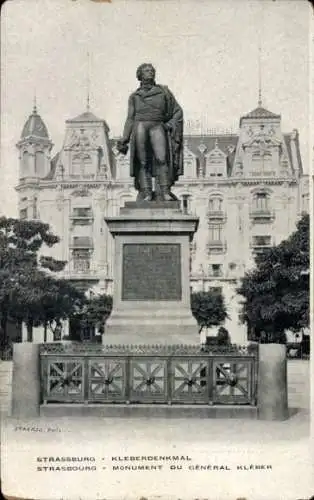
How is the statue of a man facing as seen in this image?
toward the camera

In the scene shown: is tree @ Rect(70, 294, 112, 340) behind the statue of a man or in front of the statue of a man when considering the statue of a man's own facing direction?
behind

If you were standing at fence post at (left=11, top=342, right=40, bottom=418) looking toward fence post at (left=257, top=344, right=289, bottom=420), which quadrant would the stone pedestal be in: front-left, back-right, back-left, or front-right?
front-left

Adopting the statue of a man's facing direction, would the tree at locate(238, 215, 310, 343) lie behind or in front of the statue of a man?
behind

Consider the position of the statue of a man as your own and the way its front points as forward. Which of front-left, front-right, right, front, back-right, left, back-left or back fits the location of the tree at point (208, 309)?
back

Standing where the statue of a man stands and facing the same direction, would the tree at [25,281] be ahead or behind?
behind
